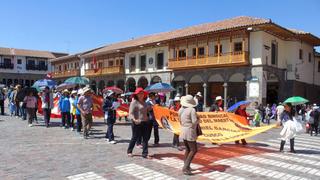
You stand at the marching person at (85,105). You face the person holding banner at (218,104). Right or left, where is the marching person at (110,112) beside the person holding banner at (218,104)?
right

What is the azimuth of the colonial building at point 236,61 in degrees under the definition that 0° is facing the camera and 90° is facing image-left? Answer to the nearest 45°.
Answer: approximately 45°

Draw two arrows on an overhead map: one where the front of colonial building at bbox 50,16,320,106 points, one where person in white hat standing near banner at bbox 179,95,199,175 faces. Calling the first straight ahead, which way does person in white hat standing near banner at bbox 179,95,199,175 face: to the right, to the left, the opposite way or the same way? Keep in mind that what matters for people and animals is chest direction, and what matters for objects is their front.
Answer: the opposite way

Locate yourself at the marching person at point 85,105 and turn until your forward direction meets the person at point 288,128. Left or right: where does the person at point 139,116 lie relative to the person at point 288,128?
right

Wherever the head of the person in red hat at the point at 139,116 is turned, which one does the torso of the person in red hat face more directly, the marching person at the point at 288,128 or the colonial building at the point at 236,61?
the marching person

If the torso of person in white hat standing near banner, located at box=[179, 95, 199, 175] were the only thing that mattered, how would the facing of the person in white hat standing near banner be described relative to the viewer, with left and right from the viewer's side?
facing away from the viewer and to the right of the viewer

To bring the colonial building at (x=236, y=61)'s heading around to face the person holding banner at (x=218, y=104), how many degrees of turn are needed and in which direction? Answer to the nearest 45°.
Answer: approximately 45° to its left

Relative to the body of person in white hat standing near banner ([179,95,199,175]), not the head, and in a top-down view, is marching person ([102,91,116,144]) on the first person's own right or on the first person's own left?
on the first person's own left

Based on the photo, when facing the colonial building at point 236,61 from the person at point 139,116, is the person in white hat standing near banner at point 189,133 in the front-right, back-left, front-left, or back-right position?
back-right
